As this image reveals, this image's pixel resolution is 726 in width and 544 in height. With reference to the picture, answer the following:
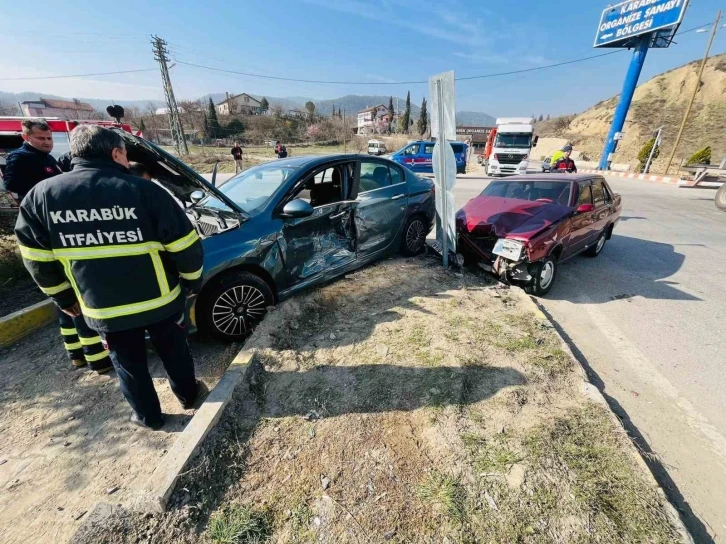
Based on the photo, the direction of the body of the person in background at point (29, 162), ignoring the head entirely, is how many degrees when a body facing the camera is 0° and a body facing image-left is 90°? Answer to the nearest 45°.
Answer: approximately 315°

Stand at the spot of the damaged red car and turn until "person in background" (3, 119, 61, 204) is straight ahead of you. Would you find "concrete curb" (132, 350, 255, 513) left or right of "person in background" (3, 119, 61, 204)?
left

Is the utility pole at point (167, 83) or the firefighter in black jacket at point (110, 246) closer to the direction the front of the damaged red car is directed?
the firefighter in black jacket

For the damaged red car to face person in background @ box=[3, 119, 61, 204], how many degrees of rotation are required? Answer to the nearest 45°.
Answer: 0° — it already faces them

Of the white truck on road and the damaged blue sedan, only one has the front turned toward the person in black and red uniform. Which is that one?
the white truck on road
